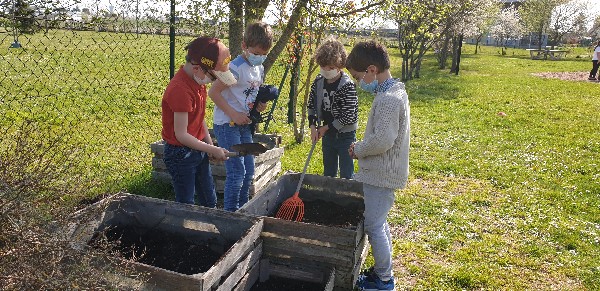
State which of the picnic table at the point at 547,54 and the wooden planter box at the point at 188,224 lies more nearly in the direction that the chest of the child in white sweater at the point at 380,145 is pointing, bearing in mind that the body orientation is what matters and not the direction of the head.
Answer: the wooden planter box

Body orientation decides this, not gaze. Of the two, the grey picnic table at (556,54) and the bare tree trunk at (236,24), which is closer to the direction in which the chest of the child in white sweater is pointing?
the bare tree trunk

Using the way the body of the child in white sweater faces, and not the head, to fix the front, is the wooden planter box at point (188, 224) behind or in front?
in front

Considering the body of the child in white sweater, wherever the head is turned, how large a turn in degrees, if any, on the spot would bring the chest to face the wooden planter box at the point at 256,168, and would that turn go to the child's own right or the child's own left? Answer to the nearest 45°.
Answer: approximately 45° to the child's own right

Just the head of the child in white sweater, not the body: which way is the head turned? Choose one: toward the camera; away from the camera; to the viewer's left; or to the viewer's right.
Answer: to the viewer's left

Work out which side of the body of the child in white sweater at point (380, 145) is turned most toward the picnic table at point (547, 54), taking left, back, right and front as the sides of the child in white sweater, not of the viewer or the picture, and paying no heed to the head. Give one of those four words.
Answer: right

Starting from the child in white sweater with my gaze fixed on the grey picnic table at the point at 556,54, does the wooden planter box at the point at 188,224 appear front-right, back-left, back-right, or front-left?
back-left

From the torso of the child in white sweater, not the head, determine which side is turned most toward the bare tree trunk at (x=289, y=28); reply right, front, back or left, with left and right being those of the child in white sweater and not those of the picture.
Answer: right

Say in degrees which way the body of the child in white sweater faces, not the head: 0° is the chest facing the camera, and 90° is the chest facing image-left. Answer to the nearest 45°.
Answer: approximately 90°

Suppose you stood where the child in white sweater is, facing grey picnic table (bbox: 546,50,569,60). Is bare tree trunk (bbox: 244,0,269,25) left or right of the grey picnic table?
left

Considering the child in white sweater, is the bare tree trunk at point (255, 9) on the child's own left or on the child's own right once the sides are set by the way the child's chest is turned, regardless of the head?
on the child's own right
